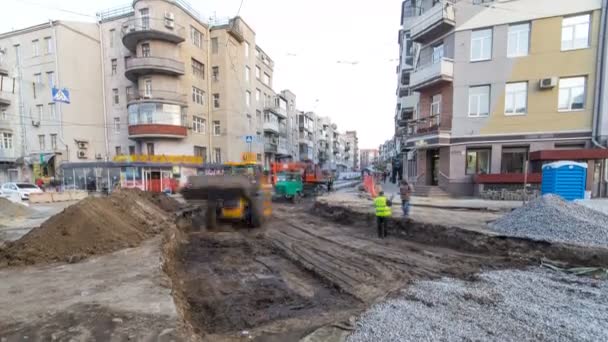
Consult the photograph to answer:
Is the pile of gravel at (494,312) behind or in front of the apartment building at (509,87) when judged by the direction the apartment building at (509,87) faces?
in front

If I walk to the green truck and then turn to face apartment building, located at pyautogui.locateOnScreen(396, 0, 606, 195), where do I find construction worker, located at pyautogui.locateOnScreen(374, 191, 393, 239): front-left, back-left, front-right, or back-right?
front-right

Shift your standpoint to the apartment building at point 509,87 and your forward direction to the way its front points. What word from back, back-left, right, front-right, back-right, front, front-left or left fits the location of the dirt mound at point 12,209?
front

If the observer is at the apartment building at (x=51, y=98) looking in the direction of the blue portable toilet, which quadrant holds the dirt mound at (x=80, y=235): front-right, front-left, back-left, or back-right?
front-right

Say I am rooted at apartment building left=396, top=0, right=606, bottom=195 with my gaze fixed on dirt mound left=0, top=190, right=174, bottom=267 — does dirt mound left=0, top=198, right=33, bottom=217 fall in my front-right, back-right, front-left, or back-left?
front-right

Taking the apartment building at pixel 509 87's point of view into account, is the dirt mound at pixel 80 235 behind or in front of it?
in front

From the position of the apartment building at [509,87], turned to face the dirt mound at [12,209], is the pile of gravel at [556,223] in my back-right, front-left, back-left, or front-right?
front-left

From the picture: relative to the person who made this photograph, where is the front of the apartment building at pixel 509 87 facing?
facing the viewer and to the left of the viewer
